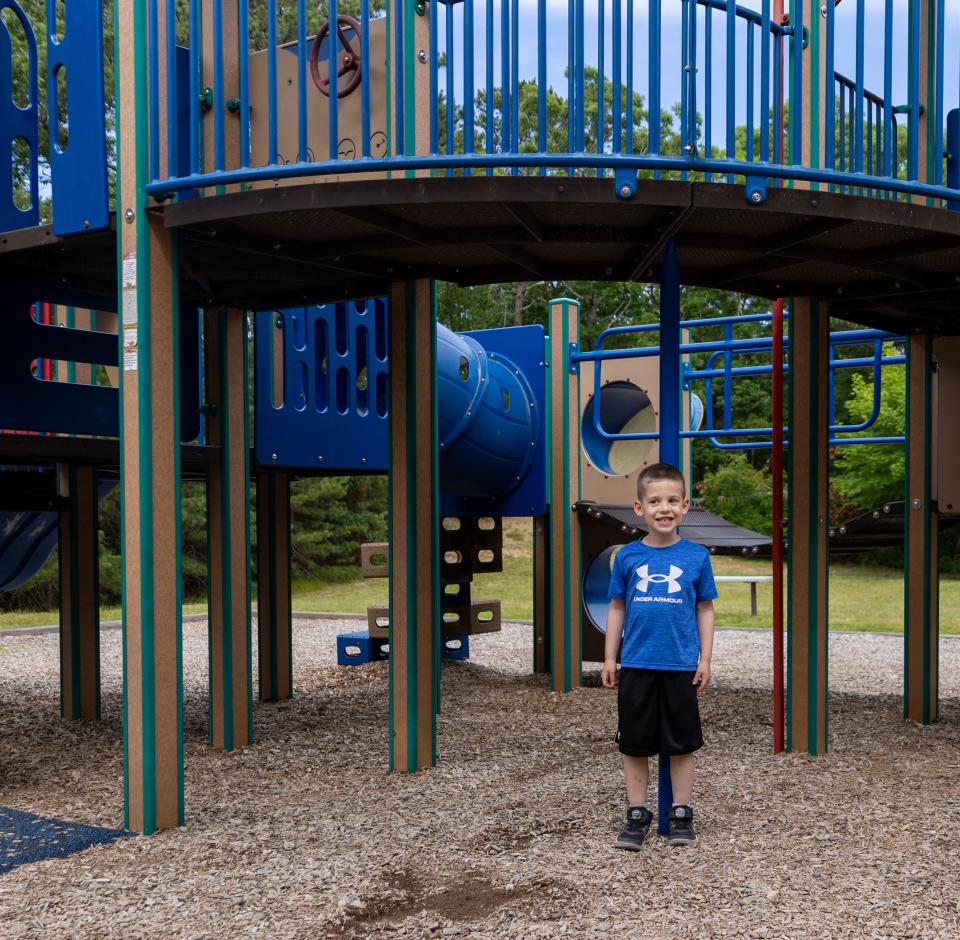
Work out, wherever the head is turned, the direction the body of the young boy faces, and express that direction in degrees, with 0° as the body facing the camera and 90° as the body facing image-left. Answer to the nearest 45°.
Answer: approximately 0°
